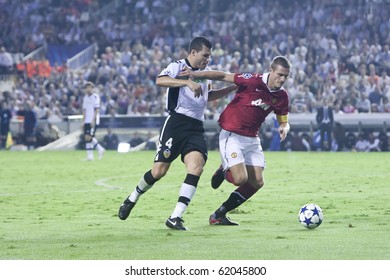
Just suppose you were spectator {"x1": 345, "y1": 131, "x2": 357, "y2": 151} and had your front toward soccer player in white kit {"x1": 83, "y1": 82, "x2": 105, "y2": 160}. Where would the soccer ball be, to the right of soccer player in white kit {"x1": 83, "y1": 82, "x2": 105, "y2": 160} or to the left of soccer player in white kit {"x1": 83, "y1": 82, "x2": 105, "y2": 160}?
left

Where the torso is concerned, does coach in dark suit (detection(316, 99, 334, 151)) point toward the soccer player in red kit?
yes

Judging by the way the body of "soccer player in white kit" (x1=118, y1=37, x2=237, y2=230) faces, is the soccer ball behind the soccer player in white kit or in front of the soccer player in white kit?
in front

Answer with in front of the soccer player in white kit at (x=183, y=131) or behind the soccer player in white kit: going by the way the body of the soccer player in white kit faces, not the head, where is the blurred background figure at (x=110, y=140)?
behind
